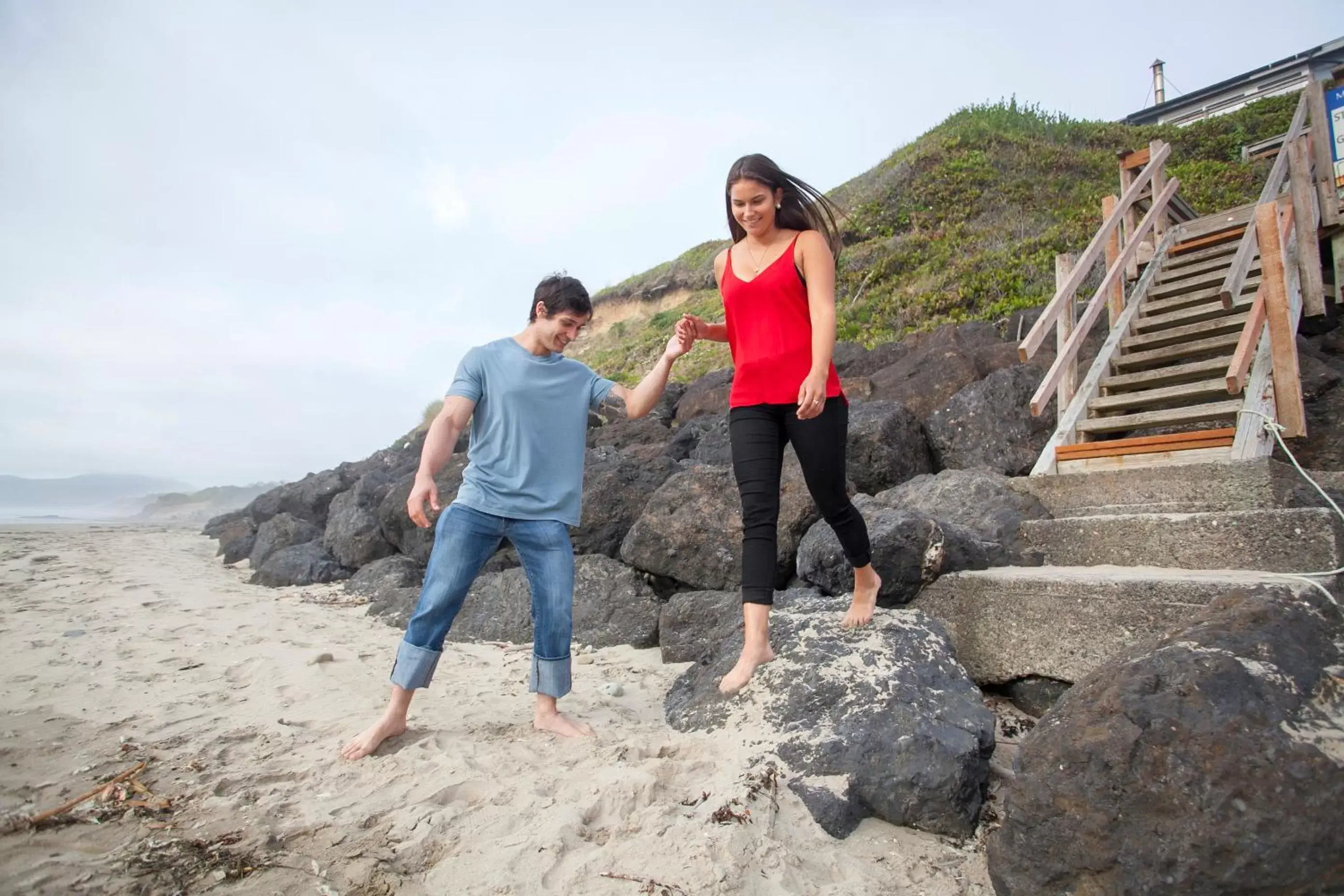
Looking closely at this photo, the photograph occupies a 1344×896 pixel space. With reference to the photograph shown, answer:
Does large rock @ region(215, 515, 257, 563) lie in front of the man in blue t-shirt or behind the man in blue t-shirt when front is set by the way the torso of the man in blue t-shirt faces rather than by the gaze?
behind

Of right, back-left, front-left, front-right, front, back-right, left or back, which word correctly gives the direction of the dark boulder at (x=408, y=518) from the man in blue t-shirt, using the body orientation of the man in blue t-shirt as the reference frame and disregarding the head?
back

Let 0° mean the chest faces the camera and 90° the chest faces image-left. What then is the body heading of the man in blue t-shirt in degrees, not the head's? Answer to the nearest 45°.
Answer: approximately 0°

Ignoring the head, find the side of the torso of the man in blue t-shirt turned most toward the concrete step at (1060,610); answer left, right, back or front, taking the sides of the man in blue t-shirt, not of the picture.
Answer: left

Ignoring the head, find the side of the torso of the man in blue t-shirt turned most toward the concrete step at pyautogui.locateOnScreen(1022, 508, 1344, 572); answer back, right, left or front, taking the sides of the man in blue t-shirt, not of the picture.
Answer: left

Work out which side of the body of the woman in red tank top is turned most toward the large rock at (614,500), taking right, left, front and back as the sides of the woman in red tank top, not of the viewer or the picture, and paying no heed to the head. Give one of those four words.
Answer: right

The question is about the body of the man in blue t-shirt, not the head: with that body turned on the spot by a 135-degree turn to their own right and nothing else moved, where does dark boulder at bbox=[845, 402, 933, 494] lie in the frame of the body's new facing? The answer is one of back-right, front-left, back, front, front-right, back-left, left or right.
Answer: right

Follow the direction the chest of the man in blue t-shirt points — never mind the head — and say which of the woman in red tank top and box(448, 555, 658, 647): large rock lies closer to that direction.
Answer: the woman in red tank top

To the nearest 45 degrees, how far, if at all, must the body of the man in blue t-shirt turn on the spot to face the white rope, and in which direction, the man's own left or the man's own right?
approximately 90° to the man's own left

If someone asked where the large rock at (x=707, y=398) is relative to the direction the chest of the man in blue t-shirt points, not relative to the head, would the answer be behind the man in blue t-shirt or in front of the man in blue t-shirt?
behind

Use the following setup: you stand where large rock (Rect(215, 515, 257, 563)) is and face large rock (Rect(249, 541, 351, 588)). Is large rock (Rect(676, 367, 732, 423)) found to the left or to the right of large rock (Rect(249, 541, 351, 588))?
left

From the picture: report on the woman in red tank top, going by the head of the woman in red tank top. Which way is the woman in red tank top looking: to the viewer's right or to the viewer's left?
to the viewer's left

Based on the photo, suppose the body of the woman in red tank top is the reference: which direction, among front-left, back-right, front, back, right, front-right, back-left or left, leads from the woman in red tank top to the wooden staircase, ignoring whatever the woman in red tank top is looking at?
back

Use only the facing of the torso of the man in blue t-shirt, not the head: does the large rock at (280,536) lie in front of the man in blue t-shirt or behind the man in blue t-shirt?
behind
